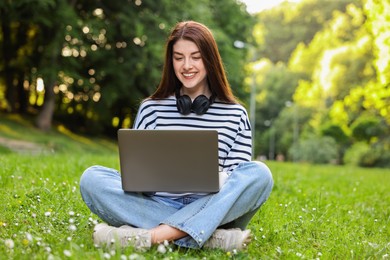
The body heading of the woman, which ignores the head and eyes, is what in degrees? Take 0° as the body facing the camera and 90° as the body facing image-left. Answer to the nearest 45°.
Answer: approximately 0°
